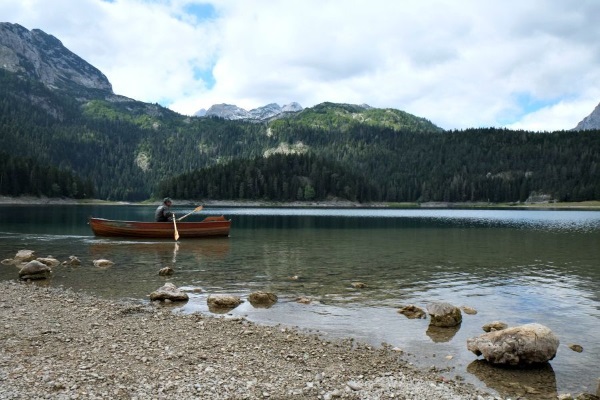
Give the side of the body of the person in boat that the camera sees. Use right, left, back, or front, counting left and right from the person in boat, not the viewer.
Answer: right

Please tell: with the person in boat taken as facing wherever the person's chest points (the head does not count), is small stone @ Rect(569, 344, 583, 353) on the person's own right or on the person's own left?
on the person's own right

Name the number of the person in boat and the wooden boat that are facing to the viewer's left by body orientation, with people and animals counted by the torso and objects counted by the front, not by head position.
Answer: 1

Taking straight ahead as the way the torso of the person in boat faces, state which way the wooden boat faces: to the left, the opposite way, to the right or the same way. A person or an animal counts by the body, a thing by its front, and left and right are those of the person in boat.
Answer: the opposite way

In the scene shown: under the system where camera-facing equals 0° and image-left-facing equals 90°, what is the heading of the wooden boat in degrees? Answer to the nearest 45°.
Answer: approximately 90°

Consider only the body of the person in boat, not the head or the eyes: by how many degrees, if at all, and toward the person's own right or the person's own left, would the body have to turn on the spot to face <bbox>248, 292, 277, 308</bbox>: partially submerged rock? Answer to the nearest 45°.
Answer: approximately 90° to the person's own right

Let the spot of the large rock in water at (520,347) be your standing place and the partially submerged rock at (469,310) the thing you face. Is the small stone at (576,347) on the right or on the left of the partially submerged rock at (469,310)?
right

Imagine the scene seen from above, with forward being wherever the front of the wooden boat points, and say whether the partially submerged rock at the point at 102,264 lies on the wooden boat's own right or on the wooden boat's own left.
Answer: on the wooden boat's own left

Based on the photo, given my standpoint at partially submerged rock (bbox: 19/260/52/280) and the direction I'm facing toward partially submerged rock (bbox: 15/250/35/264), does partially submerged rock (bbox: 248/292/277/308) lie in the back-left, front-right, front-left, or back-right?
back-right

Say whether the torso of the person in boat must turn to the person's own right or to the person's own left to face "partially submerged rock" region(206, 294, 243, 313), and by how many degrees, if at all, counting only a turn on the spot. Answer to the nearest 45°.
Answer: approximately 90° to the person's own right

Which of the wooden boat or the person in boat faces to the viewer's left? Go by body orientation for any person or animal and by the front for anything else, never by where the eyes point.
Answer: the wooden boat
